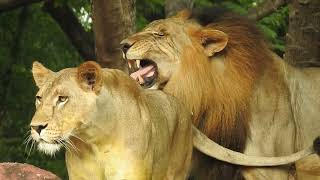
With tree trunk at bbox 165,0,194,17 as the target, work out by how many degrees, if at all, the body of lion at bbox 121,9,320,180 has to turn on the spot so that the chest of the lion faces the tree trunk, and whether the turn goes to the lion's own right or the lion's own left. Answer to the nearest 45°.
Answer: approximately 90° to the lion's own right

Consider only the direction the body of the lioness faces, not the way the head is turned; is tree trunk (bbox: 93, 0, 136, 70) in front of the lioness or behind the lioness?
behind

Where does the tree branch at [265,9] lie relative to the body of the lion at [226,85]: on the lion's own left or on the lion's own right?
on the lion's own right

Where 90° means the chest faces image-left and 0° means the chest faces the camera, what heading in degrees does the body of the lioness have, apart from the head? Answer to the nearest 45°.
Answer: approximately 45°

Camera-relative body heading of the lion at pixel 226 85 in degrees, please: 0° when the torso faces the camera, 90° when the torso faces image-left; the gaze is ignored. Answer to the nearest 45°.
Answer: approximately 90°

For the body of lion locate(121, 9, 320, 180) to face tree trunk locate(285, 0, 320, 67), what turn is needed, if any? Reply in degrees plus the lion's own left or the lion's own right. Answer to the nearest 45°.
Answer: approximately 135° to the lion's own right

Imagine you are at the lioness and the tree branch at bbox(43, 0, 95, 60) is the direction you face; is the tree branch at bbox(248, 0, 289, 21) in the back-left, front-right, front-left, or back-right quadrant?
front-right
